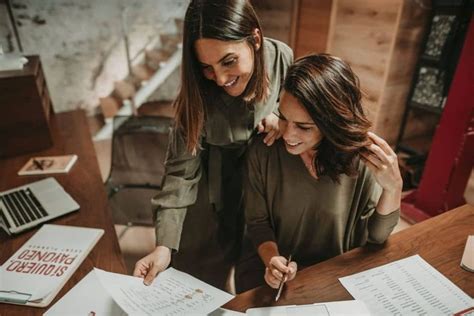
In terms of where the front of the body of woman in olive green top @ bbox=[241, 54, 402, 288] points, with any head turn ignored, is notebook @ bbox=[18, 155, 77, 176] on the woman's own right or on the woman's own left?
on the woman's own right

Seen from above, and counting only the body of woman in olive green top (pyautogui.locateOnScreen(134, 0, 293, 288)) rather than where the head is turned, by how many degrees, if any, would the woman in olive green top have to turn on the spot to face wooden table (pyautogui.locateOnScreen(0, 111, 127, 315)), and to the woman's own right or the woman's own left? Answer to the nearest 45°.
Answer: approximately 90° to the woman's own right

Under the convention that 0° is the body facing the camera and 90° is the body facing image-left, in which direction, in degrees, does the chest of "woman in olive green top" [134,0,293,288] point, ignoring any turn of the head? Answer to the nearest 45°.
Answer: approximately 0°

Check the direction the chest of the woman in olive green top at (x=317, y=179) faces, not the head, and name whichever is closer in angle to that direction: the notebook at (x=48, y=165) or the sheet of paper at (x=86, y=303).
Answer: the sheet of paper

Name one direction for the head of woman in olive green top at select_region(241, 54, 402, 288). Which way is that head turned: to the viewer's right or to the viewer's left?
to the viewer's left

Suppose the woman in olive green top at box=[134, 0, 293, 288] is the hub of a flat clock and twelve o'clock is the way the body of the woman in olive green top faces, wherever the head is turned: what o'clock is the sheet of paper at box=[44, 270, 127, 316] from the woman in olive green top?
The sheet of paper is roughly at 1 o'clock from the woman in olive green top.

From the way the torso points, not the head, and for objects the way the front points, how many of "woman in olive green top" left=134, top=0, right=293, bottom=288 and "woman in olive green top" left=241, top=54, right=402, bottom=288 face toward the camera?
2

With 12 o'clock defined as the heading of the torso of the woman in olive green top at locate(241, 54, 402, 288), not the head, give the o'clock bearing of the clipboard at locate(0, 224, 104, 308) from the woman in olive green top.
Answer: The clipboard is roughly at 2 o'clock from the woman in olive green top.

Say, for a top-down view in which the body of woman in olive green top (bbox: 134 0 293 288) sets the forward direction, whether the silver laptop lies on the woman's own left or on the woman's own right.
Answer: on the woman's own right

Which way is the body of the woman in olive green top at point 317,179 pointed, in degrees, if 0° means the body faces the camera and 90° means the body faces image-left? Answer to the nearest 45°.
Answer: approximately 0°

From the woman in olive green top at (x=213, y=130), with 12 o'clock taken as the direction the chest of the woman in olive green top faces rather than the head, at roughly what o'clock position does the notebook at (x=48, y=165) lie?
The notebook is roughly at 4 o'clock from the woman in olive green top.

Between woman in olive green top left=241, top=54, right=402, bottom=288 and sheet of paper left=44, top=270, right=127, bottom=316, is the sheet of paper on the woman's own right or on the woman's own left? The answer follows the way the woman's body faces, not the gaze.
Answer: on the woman's own right
